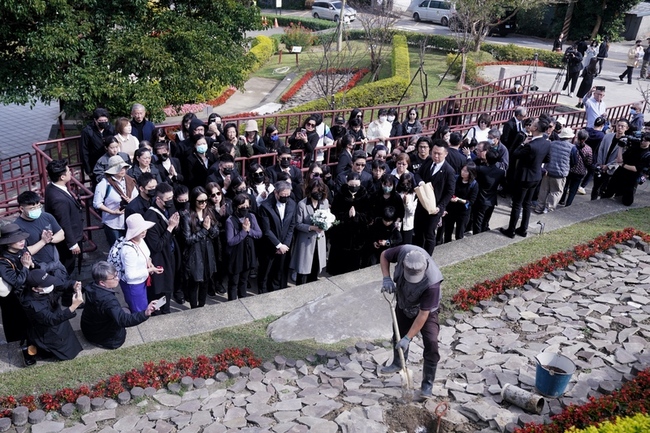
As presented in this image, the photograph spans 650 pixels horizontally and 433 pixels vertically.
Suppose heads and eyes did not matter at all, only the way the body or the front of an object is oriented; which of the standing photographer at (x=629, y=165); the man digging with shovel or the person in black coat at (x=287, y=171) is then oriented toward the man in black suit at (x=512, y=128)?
the standing photographer

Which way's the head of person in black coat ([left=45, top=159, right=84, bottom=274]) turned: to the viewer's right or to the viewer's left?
to the viewer's right

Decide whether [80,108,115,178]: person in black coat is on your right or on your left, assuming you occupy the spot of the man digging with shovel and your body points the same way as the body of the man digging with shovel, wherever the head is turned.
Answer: on your right

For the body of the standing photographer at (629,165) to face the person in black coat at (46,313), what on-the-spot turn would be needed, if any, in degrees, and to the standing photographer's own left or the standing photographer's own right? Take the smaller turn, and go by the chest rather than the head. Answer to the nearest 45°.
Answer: approximately 45° to the standing photographer's own left

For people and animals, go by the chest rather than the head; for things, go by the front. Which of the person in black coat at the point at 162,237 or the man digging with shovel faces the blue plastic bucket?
the person in black coat

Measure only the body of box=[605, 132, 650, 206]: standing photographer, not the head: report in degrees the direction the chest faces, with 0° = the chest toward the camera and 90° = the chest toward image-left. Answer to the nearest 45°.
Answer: approximately 90°

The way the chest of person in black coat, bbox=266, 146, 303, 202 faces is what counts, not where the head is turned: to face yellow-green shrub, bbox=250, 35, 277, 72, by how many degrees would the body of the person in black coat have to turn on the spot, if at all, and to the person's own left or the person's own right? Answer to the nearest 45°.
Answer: approximately 180°

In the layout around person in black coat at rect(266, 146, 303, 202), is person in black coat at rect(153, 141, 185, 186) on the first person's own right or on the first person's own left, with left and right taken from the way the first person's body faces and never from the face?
on the first person's own right

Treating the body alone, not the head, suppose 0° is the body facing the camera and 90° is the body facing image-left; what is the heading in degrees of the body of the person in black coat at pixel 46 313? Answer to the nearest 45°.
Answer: approximately 315°

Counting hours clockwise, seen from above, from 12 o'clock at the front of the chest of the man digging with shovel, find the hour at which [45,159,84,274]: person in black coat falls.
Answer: The person in black coat is roughly at 2 o'clock from the man digging with shovel.

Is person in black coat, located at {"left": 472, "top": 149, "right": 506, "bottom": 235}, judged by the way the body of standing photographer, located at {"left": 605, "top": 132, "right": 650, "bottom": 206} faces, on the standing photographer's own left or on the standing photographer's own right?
on the standing photographer's own left

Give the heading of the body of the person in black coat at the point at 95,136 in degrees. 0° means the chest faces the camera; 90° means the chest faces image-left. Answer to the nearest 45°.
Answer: approximately 315°

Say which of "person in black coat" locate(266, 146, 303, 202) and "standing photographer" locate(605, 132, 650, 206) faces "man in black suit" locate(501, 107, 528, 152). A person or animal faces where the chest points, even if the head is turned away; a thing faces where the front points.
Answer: the standing photographer

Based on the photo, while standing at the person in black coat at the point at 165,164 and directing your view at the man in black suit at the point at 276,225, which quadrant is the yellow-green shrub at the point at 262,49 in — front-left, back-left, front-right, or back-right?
back-left

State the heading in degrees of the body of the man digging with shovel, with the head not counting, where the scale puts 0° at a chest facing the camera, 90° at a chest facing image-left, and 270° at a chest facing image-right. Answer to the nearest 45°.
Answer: approximately 45°
